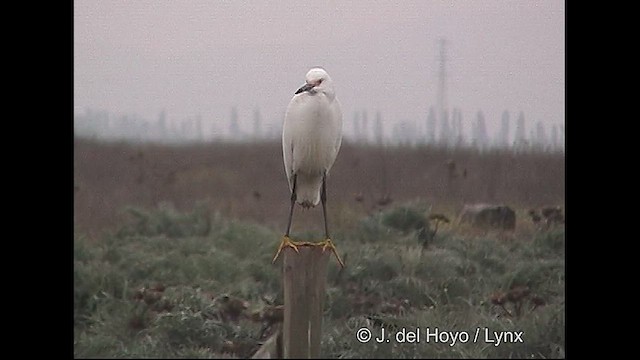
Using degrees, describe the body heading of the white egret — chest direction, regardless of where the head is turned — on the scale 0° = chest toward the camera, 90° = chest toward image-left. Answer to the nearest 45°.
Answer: approximately 0°
